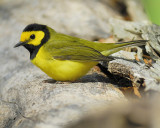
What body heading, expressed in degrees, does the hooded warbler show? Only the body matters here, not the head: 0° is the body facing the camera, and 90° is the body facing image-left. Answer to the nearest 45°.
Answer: approximately 90°
